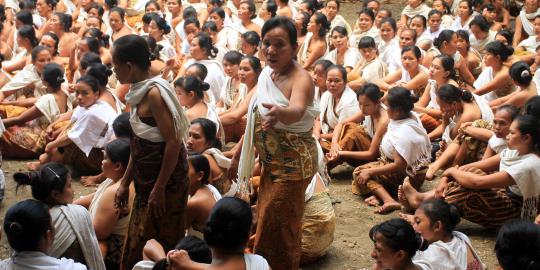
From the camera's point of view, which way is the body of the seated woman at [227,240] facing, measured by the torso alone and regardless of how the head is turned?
away from the camera

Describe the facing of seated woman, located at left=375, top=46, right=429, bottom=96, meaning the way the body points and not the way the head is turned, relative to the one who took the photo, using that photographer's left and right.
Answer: facing the viewer and to the left of the viewer

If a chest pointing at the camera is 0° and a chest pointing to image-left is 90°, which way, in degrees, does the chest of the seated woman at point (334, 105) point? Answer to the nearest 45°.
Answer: approximately 45°

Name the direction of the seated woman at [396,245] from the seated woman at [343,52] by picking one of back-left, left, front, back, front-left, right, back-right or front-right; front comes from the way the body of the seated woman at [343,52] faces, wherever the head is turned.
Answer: front-left

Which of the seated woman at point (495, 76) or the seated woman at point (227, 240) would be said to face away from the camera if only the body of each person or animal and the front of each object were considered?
the seated woman at point (227, 240)

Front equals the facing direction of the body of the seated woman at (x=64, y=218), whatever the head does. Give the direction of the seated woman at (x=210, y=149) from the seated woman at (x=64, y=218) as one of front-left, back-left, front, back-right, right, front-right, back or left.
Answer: front

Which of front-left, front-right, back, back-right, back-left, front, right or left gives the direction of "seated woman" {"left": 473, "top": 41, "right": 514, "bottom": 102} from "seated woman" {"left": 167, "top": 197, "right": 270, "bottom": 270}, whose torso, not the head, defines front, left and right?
front-right

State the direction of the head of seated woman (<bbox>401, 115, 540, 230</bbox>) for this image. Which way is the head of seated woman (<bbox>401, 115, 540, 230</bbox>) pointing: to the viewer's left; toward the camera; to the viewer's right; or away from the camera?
to the viewer's left

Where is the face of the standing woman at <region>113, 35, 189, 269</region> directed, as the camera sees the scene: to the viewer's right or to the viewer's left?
to the viewer's left

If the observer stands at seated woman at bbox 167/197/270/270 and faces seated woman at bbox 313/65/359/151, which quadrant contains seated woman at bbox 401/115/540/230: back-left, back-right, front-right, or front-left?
front-right
